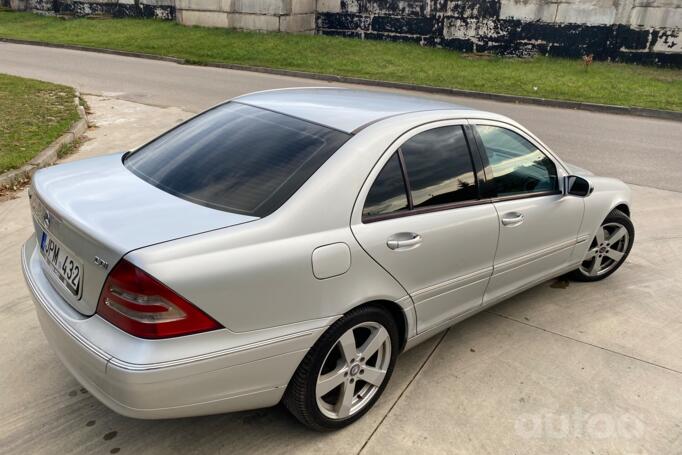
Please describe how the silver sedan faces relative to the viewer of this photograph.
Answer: facing away from the viewer and to the right of the viewer
